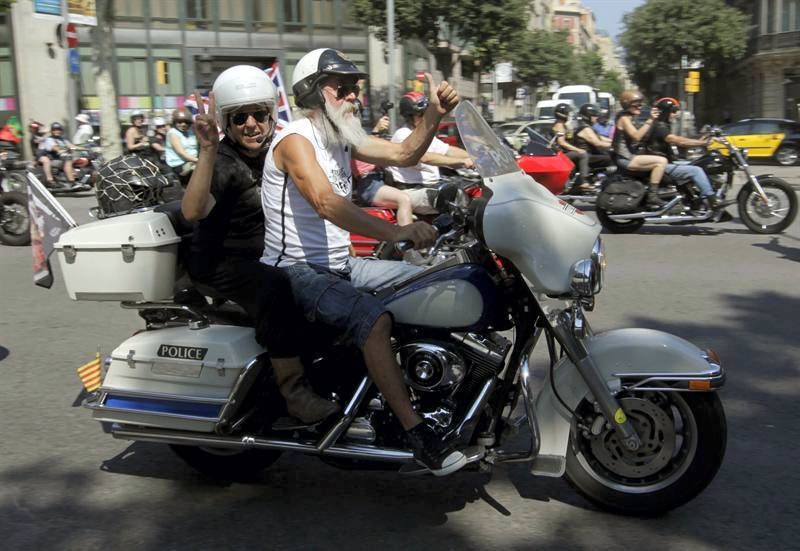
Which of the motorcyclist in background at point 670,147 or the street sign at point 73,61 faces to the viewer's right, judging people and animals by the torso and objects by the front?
the motorcyclist in background

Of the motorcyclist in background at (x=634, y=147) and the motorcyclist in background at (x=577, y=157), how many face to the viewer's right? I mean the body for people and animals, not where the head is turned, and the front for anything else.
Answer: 2

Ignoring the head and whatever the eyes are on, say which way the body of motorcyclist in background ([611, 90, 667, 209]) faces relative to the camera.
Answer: to the viewer's right

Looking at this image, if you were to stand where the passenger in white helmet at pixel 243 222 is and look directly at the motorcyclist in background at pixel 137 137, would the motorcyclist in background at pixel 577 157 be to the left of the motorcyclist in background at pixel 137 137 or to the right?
right

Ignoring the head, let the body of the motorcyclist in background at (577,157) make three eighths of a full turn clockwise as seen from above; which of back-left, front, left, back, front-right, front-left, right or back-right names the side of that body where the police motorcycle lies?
front-left

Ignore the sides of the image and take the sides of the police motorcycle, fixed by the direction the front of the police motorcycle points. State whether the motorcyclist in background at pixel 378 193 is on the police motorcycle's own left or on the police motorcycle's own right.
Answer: on the police motorcycle's own left

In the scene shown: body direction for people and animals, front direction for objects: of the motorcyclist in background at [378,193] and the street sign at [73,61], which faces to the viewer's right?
the motorcyclist in background

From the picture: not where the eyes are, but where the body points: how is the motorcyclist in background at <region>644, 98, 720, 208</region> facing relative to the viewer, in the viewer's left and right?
facing to the right of the viewer

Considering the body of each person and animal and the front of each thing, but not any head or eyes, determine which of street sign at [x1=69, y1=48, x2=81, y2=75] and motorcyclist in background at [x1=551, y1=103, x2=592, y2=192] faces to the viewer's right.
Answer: the motorcyclist in background

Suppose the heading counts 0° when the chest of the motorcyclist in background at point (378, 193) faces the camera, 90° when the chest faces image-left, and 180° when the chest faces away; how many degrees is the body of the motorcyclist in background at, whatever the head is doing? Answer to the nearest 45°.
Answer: approximately 270°

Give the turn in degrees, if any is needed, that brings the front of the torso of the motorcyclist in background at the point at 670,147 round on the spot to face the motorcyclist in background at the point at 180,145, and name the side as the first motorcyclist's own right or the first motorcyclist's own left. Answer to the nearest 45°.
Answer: approximately 180°

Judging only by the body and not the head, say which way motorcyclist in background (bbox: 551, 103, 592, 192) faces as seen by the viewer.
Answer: to the viewer's right

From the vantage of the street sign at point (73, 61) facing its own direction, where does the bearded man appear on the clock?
The bearded man is roughly at 12 o'clock from the street sign.
